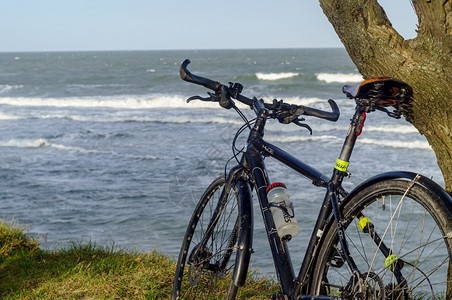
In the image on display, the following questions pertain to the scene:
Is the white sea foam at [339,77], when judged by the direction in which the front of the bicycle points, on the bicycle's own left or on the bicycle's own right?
on the bicycle's own right

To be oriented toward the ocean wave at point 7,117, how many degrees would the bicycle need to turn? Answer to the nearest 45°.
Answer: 0° — it already faces it

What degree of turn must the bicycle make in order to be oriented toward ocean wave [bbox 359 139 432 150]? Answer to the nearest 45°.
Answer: approximately 45° to its right

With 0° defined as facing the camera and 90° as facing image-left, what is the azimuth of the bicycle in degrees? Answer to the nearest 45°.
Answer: approximately 135°
